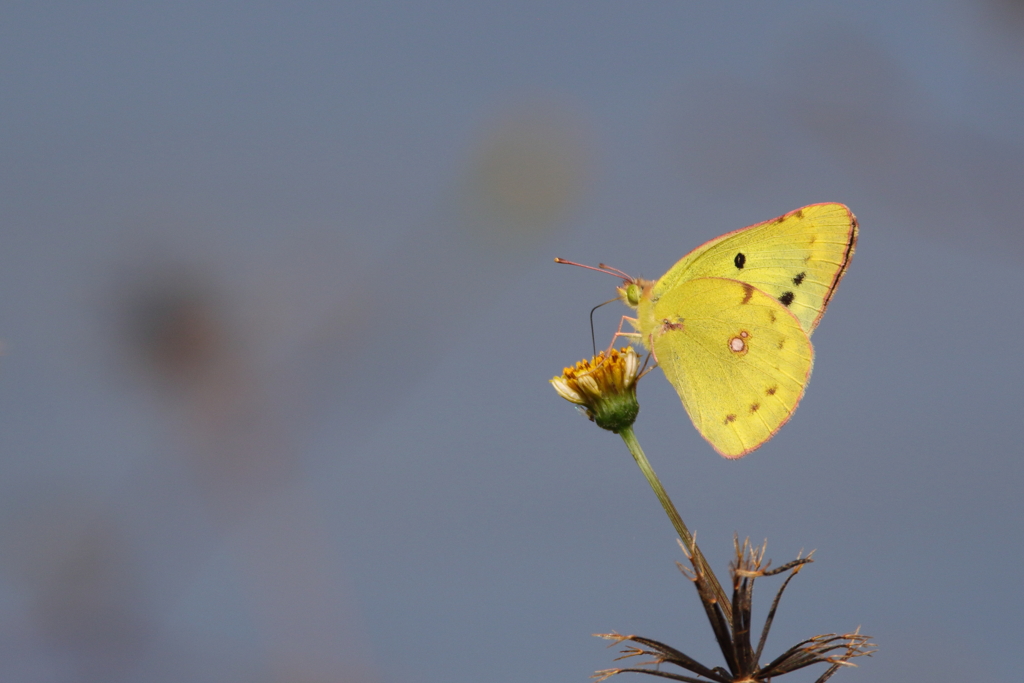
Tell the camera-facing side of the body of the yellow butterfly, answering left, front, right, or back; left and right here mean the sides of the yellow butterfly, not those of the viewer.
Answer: left
